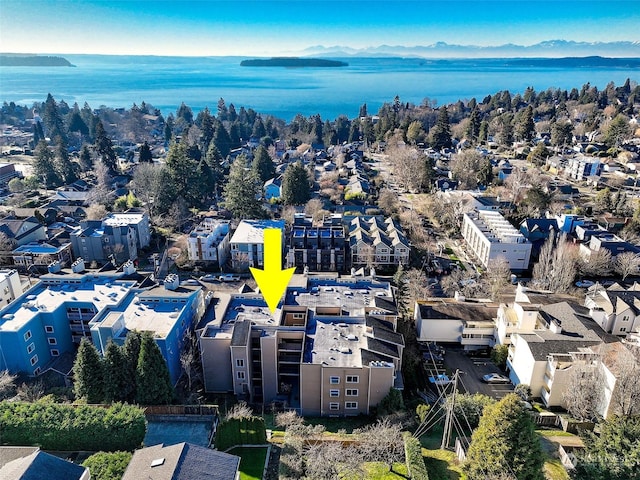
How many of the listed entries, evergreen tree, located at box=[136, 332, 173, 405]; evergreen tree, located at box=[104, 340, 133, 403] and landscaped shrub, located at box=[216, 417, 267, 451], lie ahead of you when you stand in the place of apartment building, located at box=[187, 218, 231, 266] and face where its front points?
3

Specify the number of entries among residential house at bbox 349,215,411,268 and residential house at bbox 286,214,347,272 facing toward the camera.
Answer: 2

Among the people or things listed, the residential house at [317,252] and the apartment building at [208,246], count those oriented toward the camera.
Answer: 2

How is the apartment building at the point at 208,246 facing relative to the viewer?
toward the camera

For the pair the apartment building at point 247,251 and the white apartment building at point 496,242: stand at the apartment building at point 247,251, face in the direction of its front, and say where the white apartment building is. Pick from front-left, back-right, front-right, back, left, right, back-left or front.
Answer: left

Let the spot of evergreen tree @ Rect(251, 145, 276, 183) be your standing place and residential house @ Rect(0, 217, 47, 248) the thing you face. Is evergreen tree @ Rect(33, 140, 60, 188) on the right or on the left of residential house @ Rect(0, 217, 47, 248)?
right

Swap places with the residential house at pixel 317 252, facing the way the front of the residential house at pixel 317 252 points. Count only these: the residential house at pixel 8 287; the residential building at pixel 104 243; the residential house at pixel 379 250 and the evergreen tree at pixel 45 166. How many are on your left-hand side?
1

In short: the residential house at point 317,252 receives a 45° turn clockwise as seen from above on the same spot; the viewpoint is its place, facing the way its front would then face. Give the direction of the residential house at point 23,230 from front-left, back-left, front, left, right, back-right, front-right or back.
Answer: front-right

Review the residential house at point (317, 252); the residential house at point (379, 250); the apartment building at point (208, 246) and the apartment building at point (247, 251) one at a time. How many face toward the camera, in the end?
4

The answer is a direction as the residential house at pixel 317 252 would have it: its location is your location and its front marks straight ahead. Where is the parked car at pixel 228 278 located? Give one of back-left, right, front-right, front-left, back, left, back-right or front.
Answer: front-right

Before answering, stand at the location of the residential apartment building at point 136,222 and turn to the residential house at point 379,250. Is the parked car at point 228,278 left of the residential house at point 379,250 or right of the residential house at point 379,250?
right

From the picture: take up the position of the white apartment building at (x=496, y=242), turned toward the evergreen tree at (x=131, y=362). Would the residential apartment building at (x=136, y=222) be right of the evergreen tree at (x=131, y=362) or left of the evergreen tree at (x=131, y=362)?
right

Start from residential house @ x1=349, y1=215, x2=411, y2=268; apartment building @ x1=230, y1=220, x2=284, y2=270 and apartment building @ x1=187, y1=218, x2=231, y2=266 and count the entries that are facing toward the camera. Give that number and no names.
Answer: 3

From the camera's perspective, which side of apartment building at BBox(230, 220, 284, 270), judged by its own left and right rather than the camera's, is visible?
front

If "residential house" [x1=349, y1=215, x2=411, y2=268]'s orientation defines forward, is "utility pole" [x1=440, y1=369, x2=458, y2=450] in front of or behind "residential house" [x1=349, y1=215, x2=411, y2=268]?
in front

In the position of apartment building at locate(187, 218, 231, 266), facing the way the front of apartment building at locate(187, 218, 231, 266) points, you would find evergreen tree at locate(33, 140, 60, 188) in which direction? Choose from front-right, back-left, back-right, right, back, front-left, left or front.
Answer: back-right

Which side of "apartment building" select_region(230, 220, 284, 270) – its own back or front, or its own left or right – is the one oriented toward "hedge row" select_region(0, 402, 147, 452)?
front

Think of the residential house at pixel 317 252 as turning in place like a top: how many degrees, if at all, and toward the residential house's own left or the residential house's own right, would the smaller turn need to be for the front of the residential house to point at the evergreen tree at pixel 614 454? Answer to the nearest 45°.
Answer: approximately 45° to the residential house's own left

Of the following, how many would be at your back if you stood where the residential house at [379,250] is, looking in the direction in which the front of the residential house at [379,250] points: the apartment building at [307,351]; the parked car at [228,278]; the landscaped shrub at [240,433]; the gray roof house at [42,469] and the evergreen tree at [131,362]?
0
